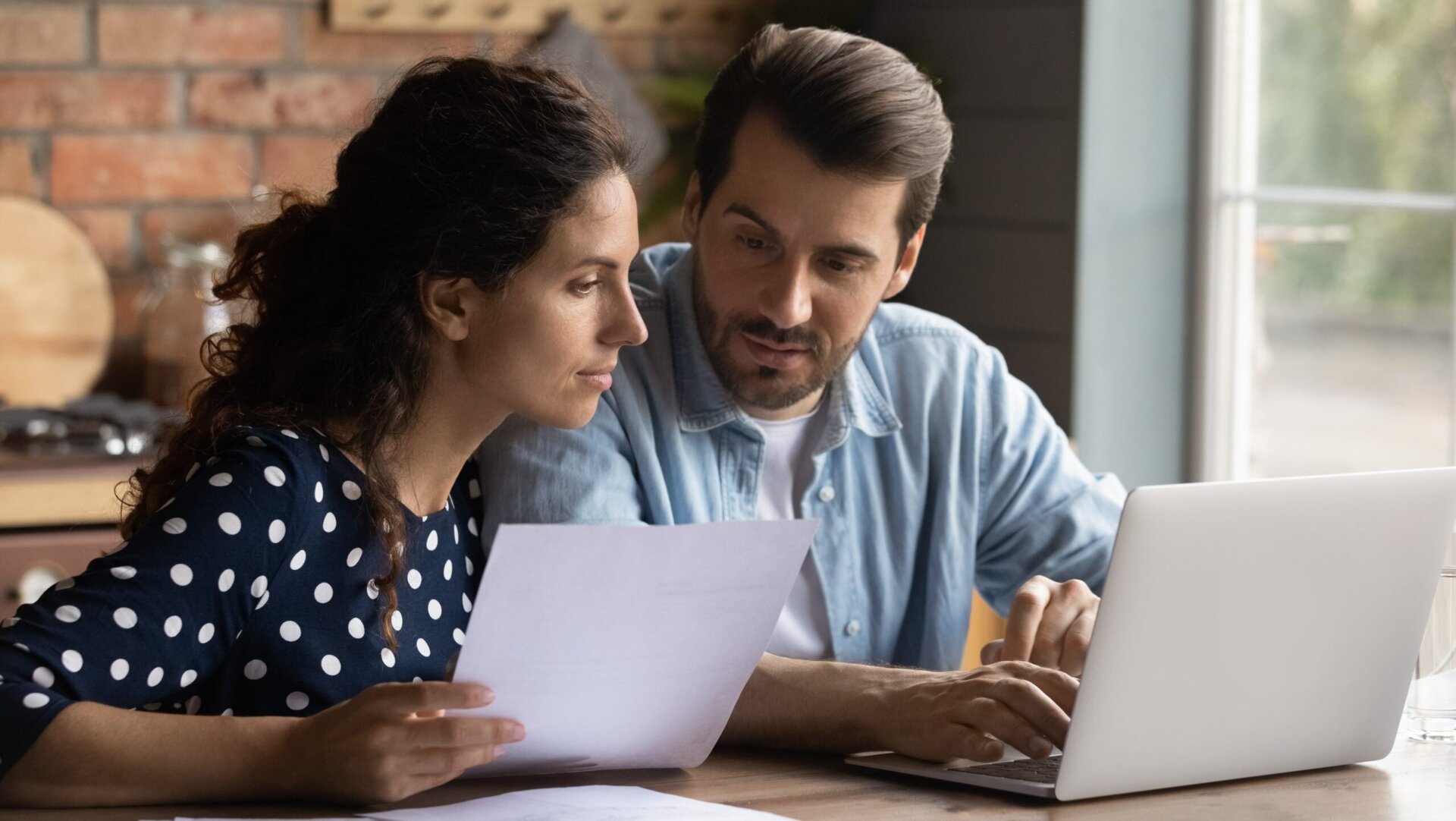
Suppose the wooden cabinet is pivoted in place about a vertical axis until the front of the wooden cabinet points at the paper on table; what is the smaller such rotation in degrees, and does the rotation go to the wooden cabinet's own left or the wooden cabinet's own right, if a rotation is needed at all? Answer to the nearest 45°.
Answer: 0° — it already faces it

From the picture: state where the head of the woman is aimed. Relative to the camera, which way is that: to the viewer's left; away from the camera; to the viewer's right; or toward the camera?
to the viewer's right

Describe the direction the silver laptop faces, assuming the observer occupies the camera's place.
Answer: facing away from the viewer and to the left of the viewer

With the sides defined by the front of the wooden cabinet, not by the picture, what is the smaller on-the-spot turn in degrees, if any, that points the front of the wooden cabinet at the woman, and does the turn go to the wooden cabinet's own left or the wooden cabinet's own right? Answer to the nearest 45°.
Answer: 0° — it already faces them

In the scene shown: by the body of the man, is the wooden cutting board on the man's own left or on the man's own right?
on the man's own right

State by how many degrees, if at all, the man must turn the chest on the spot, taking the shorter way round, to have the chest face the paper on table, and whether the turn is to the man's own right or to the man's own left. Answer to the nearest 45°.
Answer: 0° — they already face it

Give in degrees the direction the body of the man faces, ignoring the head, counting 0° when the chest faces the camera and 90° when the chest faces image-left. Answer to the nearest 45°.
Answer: approximately 0°
